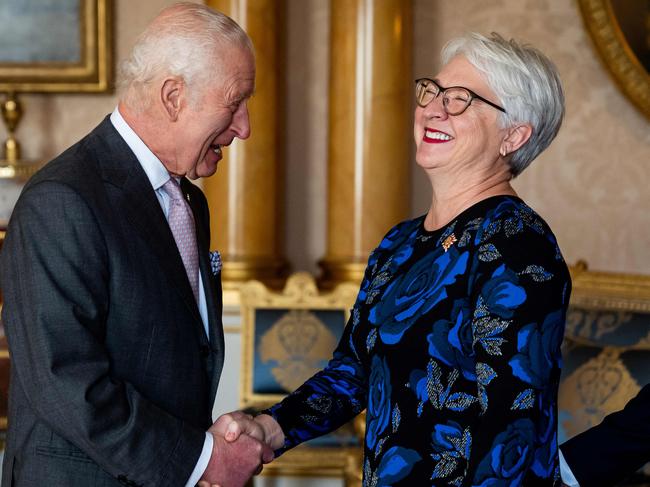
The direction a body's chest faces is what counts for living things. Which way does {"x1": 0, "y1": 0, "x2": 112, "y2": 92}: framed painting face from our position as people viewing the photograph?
facing the viewer

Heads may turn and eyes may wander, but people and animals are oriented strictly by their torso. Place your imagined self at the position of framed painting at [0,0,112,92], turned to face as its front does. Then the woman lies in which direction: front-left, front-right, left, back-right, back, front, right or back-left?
front

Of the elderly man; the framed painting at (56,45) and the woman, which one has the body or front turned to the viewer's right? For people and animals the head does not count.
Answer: the elderly man

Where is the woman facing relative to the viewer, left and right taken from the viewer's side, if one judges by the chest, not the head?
facing the viewer and to the left of the viewer

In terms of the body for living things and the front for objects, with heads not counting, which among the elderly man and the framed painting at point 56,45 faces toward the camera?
the framed painting

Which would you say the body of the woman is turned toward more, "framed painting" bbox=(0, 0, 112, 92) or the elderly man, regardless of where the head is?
the elderly man

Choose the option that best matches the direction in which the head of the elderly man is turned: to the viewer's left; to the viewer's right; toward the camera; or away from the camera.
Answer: to the viewer's right

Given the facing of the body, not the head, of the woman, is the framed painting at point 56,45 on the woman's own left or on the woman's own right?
on the woman's own right

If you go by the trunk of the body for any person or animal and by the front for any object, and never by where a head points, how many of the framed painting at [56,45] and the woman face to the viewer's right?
0

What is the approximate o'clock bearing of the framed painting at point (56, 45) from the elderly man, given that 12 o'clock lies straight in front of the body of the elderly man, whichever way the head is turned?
The framed painting is roughly at 9 o'clock from the elderly man.

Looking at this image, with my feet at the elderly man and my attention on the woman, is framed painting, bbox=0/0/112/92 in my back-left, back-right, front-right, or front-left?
back-left

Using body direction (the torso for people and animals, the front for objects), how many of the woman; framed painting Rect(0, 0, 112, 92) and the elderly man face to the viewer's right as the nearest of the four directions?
1

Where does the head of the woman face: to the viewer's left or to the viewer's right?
to the viewer's left

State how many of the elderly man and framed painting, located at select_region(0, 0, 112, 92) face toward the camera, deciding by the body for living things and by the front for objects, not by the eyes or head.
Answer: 1

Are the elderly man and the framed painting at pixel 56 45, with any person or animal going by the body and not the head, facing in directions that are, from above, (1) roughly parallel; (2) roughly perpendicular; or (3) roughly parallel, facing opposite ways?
roughly perpendicular

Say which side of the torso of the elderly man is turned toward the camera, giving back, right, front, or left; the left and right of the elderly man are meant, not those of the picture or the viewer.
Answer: right

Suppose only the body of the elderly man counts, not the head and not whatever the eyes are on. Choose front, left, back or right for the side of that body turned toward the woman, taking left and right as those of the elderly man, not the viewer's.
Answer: front
